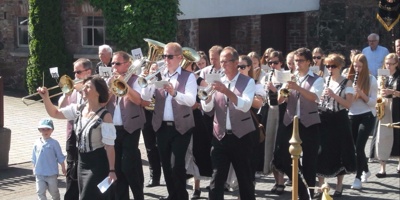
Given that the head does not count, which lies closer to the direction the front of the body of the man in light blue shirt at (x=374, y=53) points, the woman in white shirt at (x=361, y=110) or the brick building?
the woman in white shirt

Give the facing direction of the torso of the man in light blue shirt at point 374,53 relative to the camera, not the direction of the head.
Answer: toward the camera

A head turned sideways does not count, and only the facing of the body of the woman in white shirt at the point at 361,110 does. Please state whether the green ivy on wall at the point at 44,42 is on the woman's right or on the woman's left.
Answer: on the woman's right

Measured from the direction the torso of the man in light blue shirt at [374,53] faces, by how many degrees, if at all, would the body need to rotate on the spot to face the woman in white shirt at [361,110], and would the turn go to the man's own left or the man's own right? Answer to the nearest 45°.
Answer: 0° — they already face them

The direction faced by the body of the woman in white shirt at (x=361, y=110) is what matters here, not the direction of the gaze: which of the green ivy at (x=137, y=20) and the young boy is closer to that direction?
the young boy

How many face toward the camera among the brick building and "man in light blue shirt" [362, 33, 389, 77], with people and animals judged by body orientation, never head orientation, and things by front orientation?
2

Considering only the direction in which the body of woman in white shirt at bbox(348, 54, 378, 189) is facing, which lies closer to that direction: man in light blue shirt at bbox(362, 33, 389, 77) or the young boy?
the young boy

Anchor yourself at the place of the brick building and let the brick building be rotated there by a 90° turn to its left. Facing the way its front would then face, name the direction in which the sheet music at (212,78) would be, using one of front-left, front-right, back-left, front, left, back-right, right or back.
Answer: right

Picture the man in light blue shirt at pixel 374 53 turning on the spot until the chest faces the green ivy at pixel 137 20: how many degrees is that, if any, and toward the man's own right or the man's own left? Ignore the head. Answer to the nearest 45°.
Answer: approximately 90° to the man's own right

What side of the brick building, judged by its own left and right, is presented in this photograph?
front

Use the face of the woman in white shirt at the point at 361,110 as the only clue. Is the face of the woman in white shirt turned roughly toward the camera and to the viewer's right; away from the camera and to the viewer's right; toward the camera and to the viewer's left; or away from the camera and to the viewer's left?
toward the camera and to the viewer's left

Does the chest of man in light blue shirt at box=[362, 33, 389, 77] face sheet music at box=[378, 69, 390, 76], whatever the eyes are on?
yes

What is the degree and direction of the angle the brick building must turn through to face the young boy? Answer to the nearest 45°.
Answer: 0° — it already faces them

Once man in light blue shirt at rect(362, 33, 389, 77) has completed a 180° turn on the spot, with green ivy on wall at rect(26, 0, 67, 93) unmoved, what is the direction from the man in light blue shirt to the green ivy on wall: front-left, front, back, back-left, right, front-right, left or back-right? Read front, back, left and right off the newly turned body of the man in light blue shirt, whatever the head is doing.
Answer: left

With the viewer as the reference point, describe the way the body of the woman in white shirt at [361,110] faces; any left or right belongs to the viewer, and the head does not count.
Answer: facing the viewer and to the left of the viewer
